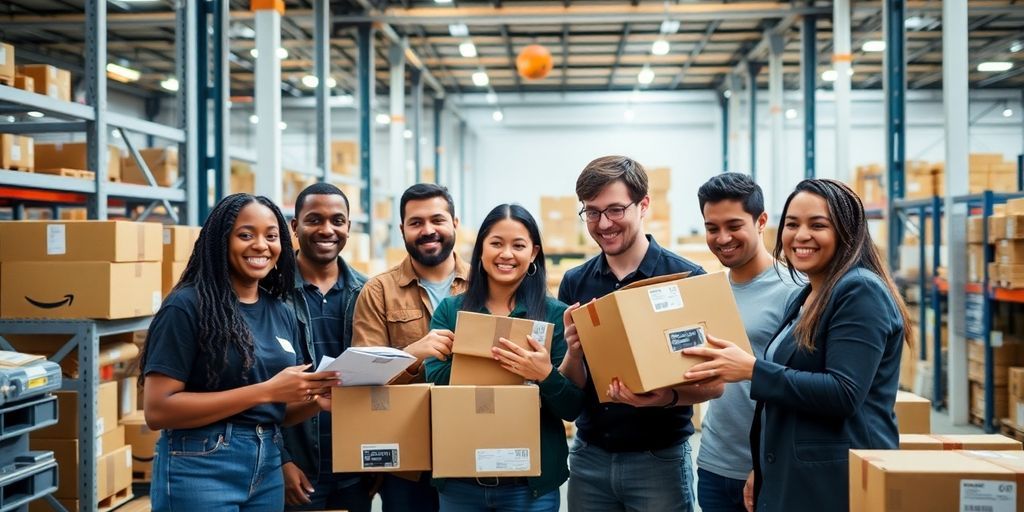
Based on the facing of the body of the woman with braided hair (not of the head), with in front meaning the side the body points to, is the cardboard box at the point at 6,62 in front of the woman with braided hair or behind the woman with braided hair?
behind

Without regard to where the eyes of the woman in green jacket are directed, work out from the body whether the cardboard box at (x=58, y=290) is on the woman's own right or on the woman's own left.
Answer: on the woman's own right

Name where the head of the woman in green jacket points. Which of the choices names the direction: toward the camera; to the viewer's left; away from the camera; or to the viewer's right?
toward the camera

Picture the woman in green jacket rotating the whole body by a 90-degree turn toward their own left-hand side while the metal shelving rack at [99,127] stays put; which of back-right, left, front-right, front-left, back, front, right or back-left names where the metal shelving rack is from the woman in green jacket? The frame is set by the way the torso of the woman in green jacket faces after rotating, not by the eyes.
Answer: back-left

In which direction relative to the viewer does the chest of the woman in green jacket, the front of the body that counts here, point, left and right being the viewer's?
facing the viewer

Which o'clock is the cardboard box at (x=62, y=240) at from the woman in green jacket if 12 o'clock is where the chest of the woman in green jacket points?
The cardboard box is roughly at 4 o'clock from the woman in green jacket.

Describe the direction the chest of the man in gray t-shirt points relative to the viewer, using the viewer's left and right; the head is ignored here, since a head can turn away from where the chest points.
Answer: facing the viewer and to the left of the viewer

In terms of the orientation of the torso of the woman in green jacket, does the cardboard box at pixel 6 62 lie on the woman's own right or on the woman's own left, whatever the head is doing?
on the woman's own right

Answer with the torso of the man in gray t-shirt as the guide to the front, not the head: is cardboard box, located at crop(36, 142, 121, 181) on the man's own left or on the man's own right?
on the man's own right

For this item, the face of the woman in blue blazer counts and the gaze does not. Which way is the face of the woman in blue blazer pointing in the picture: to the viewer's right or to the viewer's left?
to the viewer's left

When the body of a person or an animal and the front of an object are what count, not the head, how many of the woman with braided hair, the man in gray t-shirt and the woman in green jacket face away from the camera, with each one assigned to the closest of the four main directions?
0

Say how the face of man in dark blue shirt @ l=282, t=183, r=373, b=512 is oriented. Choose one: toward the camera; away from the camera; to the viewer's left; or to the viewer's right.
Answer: toward the camera

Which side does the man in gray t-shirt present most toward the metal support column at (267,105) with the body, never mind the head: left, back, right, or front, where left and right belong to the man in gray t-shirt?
right

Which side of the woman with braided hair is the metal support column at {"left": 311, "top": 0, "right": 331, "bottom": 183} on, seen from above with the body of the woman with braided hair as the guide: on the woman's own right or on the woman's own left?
on the woman's own left

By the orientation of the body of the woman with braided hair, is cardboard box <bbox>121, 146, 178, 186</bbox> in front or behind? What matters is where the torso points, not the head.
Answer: behind

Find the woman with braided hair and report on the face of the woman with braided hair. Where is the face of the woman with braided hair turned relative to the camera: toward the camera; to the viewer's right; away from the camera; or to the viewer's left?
toward the camera

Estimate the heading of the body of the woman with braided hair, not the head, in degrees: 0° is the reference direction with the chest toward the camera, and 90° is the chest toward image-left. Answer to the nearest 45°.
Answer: approximately 315°
